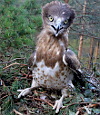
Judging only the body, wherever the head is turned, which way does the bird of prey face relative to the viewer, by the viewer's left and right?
facing the viewer
